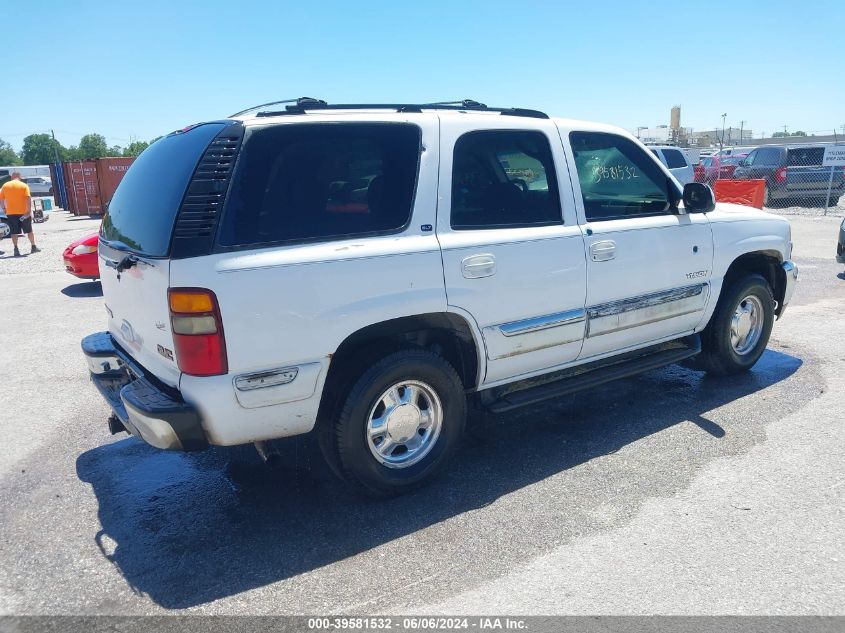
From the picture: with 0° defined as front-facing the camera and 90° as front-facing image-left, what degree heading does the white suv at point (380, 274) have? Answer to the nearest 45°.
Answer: approximately 225°

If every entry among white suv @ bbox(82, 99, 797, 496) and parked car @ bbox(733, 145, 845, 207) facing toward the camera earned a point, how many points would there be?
0

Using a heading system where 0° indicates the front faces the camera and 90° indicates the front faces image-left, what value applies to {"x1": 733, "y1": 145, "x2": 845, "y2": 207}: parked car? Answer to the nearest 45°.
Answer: approximately 135°

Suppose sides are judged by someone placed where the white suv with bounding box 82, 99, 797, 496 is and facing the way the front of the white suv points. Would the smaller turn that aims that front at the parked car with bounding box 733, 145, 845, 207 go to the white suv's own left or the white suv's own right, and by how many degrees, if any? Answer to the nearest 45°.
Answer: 0° — it already faces it

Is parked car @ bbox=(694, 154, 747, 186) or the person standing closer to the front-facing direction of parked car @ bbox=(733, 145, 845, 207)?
the parked car

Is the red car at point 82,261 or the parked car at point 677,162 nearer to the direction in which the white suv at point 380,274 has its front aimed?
the parked car

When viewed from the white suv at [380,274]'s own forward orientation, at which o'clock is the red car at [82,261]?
The red car is roughly at 9 o'clock from the white suv.

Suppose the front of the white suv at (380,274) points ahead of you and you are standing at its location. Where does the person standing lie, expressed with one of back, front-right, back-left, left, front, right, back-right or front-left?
left

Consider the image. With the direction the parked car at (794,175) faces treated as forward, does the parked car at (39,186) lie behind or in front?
in front

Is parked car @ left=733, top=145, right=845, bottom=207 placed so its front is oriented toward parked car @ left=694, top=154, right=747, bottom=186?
yes
